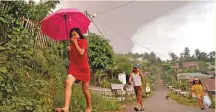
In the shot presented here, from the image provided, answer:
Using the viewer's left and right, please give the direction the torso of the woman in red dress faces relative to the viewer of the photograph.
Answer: facing the viewer and to the left of the viewer

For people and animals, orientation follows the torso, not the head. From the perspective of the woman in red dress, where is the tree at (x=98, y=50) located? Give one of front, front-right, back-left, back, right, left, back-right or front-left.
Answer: back-right
